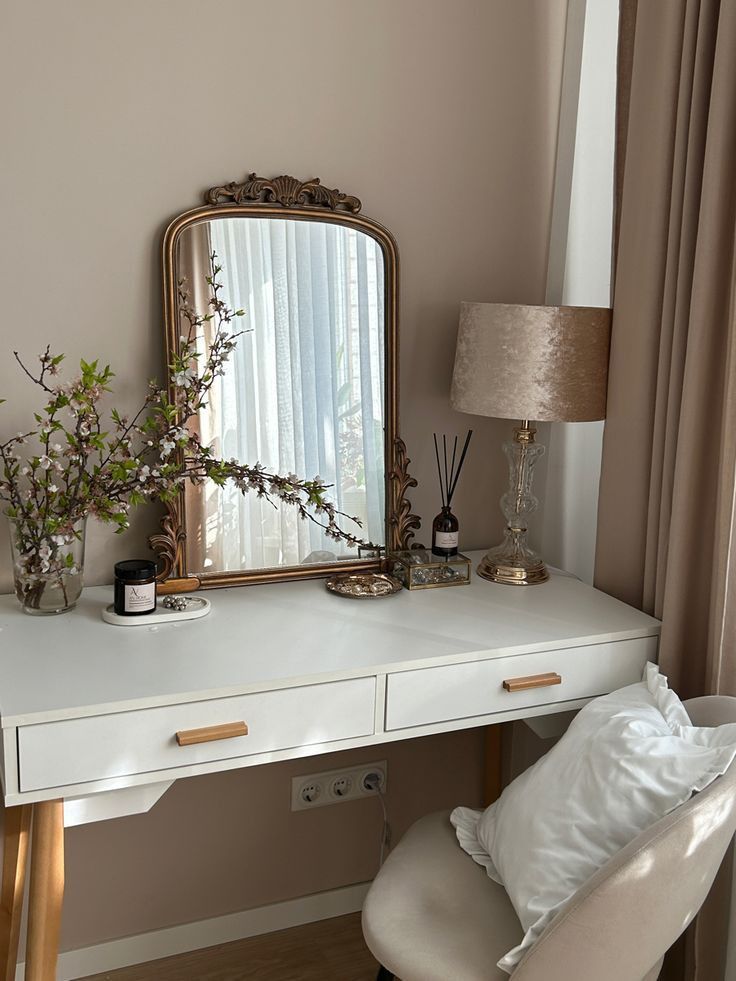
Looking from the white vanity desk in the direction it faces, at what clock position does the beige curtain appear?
The beige curtain is roughly at 10 o'clock from the white vanity desk.

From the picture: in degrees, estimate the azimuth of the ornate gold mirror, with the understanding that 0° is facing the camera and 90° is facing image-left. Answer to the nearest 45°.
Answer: approximately 315°

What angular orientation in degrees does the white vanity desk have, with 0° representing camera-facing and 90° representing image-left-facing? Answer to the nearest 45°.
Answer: approximately 315°

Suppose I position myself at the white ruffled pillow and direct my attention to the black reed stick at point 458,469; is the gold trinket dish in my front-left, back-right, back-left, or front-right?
front-left

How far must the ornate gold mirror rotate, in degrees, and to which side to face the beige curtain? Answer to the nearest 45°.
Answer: approximately 45° to its left
